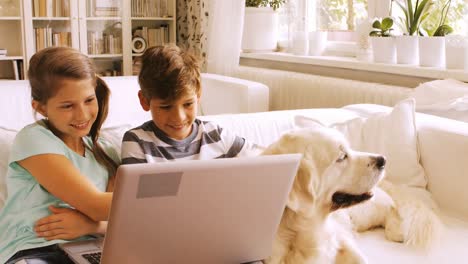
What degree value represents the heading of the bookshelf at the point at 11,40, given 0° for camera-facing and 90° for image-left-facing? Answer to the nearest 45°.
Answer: approximately 0°

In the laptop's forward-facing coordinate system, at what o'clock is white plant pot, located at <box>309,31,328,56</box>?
The white plant pot is roughly at 2 o'clock from the laptop.

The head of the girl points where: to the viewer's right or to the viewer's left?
to the viewer's right

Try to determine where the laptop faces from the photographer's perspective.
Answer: facing away from the viewer and to the left of the viewer

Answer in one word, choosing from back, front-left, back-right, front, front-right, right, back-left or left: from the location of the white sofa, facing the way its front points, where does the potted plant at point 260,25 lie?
back

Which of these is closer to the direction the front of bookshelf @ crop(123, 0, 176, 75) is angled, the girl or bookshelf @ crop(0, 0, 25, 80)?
the girl
